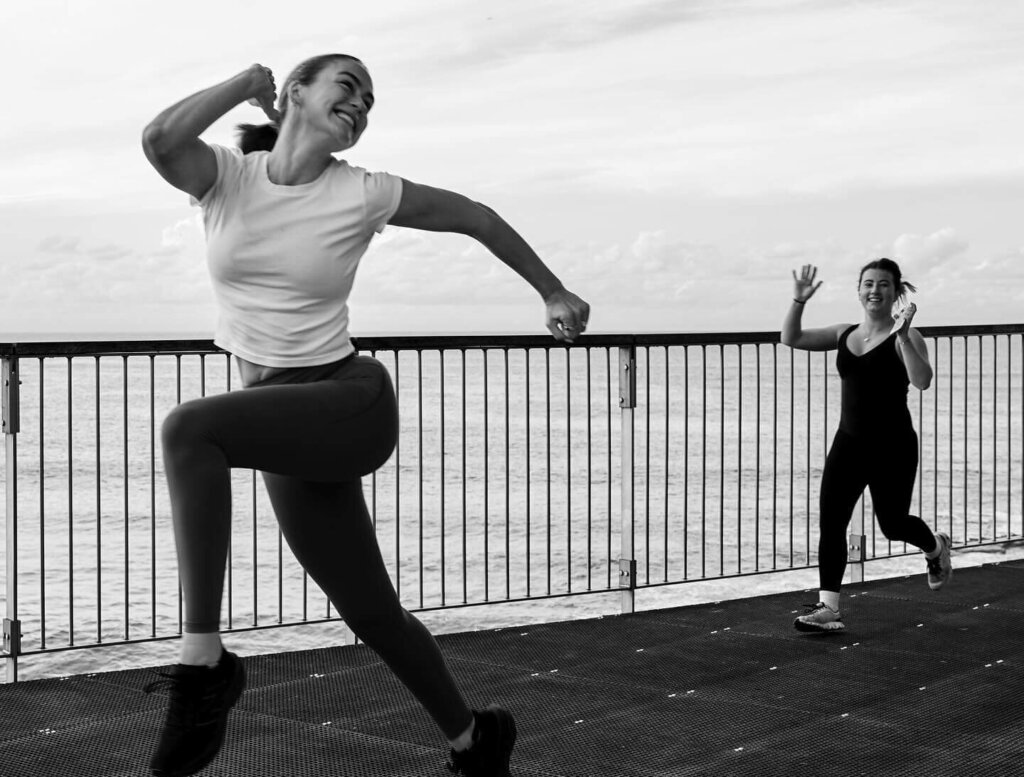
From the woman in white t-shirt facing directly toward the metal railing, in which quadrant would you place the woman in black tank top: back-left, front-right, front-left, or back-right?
front-right

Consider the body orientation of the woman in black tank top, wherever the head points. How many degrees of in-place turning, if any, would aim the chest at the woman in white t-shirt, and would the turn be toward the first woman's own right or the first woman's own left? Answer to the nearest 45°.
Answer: approximately 45° to the first woman's own left

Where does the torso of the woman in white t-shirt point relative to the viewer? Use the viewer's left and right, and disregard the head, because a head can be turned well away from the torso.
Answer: facing the viewer and to the left of the viewer

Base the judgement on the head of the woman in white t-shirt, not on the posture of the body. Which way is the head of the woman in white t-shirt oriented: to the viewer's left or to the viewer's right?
to the viewer's right

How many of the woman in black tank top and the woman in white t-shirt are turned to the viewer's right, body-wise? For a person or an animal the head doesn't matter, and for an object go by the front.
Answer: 0

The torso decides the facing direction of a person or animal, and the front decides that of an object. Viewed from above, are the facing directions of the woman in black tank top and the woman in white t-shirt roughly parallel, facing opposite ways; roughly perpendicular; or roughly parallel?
roughly parallel
